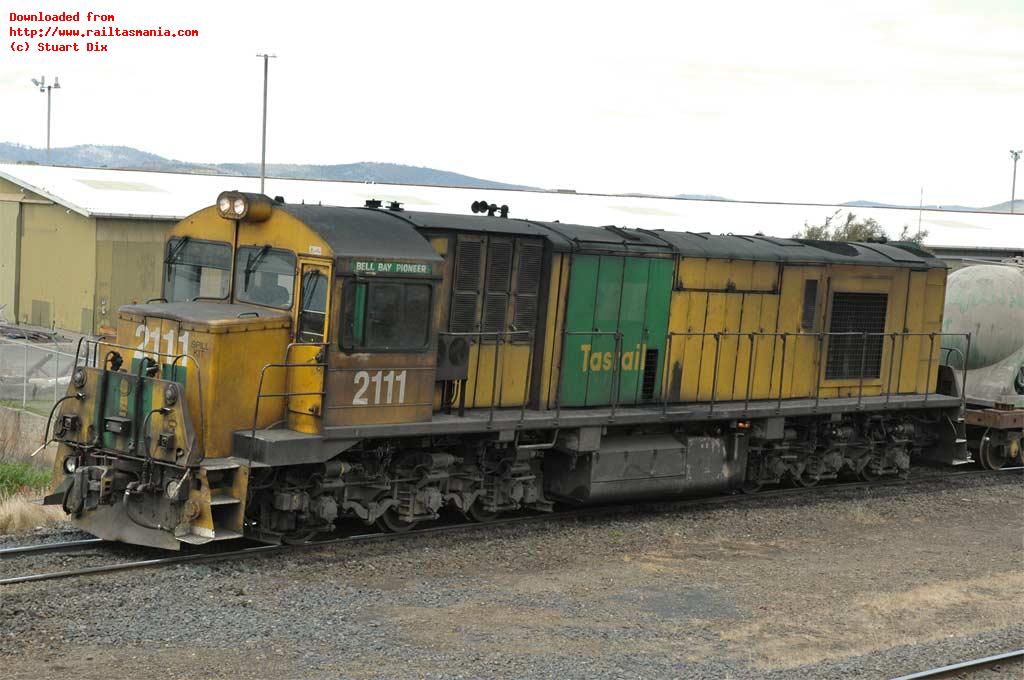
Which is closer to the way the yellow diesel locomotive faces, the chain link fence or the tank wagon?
the chain link fence

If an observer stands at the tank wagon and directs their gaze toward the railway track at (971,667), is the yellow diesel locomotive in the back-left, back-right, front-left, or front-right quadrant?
front-right

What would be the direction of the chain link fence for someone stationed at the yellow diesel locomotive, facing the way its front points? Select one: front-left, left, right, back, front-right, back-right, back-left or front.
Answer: right

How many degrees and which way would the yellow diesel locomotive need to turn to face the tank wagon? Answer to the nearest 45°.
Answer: approximately 180°

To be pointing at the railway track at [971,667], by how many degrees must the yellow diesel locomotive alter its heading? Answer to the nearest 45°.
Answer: approximately 90° to its left

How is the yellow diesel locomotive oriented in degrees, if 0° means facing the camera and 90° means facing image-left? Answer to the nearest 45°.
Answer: approximately 45°
